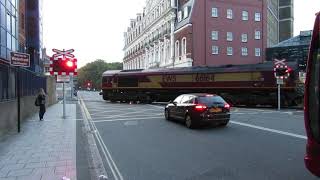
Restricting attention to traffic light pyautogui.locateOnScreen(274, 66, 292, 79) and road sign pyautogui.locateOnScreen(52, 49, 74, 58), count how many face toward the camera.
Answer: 2

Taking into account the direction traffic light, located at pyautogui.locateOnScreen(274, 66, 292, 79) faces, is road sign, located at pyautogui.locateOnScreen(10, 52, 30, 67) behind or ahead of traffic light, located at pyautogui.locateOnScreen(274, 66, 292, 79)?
ahead

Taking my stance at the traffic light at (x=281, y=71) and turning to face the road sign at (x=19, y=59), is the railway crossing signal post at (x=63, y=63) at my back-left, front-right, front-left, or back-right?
front-right

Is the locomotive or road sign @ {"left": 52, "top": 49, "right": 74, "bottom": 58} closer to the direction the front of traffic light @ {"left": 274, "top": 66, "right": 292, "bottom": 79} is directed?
the road sign

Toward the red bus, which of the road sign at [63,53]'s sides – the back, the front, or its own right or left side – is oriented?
front

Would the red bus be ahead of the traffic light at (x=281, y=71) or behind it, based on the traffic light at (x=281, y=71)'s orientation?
ahead

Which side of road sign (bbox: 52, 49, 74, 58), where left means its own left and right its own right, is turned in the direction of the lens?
front

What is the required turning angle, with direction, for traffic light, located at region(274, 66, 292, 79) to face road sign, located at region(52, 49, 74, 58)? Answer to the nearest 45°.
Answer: approximately 45° to its right

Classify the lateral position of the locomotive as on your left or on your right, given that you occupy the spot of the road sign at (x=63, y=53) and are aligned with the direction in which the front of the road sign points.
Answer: on your left

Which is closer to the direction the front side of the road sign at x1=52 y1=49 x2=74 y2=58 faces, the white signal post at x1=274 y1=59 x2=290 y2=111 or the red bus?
the red bus

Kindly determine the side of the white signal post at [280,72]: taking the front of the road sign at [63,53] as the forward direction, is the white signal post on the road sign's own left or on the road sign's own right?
on the road sign's own left

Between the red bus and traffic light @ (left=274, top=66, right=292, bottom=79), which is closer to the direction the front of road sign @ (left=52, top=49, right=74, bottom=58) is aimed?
the red bus

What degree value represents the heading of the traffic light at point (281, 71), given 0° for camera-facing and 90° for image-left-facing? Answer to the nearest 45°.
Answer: approximately 0°
